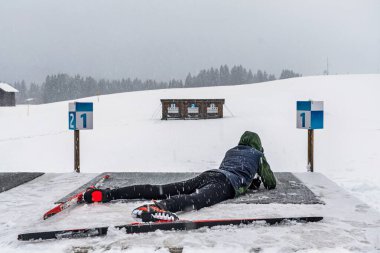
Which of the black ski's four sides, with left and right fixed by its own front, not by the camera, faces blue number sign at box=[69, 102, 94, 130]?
left

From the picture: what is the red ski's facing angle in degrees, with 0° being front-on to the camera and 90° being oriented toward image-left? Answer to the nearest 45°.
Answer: approximately 45°

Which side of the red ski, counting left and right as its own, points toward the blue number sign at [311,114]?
back

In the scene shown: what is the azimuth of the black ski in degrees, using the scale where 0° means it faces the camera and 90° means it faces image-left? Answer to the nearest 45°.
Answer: approximately 270°

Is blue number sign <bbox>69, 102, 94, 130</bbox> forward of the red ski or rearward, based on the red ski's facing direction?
rearward

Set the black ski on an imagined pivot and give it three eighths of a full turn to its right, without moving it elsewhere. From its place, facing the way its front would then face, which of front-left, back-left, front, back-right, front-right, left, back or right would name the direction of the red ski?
right
